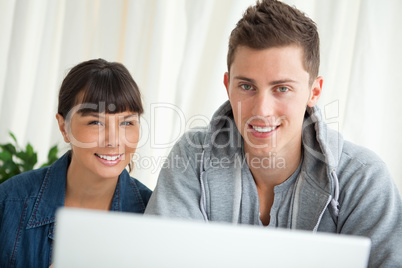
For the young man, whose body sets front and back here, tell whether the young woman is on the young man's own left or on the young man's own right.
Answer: on the young man's own right

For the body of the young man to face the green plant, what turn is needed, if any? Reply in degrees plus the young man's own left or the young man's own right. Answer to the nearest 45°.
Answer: approximately 135° to the young man's own right

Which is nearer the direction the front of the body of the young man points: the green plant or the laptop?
the laptop

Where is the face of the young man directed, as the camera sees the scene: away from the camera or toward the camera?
toward the camera

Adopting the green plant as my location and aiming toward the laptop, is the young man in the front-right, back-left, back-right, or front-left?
front-left

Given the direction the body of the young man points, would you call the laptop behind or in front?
in front

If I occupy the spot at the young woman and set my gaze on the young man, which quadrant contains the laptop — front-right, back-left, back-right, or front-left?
front-right

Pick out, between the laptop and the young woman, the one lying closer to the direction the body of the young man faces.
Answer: the laptop

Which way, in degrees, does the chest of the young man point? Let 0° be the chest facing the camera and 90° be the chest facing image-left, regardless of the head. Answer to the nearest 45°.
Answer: approximately 0°
